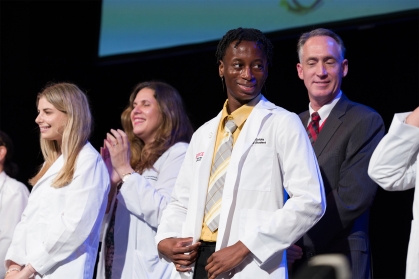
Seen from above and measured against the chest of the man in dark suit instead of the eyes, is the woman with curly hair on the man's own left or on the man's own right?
on the man's own right

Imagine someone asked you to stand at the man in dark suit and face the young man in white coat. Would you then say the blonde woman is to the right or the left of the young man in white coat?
right

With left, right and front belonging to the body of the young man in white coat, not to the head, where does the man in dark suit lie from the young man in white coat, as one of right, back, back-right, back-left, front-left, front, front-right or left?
back

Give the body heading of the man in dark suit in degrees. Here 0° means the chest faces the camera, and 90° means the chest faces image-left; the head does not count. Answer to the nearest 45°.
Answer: approximately 45°

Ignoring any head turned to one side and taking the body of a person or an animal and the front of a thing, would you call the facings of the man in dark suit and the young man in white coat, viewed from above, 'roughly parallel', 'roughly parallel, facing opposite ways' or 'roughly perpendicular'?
roughly parallel

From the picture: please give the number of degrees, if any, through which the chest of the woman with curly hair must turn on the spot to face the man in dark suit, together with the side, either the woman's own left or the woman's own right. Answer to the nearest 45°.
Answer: approximately 90° to the woman's own left

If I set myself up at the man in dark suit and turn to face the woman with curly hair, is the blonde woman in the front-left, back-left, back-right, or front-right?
front-left

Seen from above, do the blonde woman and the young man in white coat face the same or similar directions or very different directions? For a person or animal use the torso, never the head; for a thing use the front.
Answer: same or similar directions

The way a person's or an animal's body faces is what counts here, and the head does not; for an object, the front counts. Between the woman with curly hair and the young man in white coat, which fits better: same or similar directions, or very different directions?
same or similar directions

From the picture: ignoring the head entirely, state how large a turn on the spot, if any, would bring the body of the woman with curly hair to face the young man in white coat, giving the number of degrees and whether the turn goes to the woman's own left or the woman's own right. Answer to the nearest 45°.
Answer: approximately 45° to the woman's own left

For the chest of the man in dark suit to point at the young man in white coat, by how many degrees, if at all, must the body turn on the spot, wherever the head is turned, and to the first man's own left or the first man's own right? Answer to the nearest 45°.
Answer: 0° — they already face them

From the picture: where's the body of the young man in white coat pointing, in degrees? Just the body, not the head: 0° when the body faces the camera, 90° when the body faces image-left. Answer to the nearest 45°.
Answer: approximately 45°
